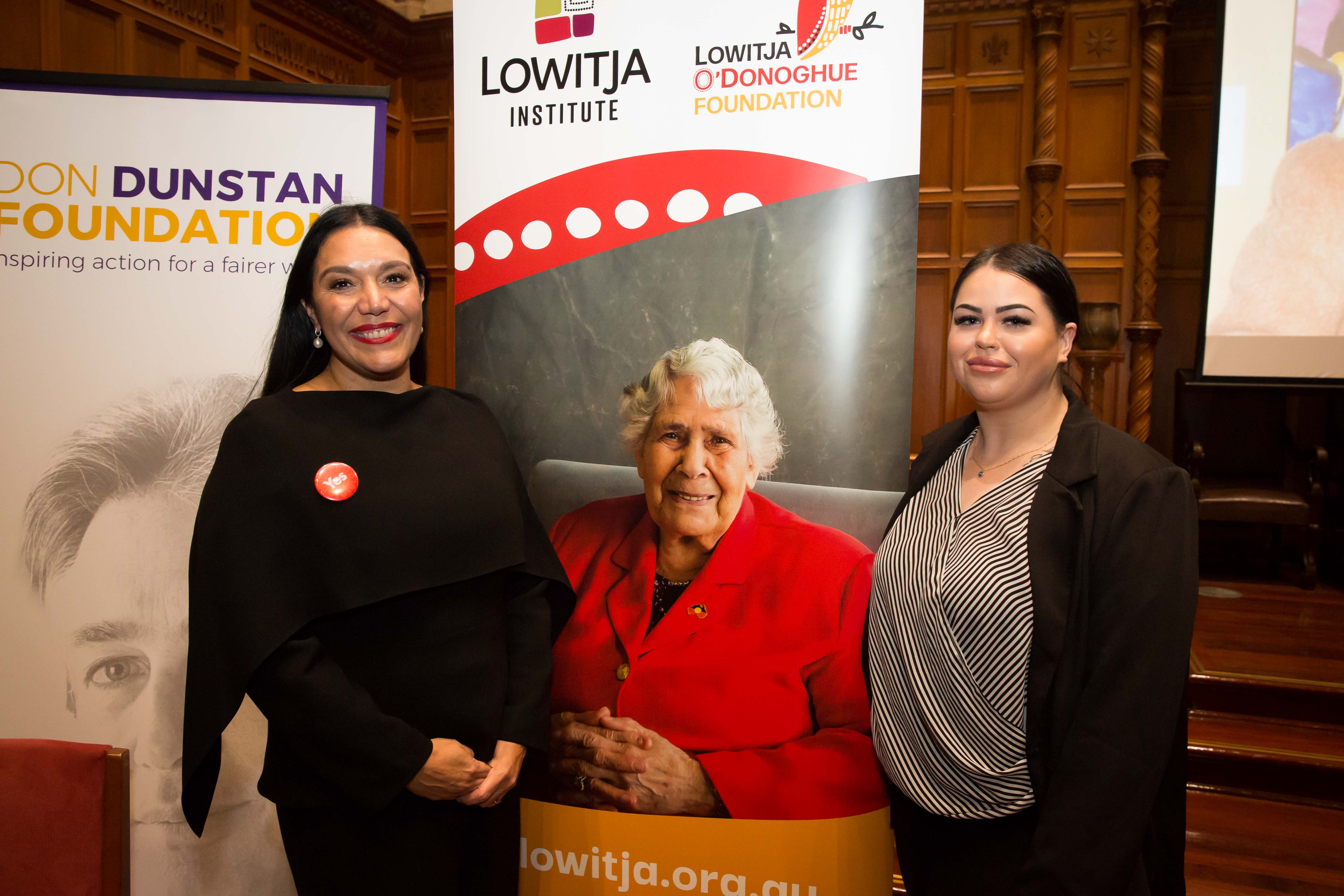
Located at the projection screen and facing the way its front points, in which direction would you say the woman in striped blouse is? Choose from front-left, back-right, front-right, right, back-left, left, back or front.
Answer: front

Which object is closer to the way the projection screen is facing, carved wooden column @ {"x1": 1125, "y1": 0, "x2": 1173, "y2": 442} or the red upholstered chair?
the red upholstered chair

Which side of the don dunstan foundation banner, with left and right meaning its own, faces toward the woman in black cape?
front

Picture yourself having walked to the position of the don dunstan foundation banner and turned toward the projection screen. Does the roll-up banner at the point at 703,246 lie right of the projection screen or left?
right

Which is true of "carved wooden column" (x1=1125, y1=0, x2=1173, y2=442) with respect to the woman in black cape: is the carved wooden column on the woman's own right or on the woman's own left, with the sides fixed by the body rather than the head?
on the woman's own left

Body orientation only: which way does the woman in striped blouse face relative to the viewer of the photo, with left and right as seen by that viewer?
facing the viewer and to the left of the viewer

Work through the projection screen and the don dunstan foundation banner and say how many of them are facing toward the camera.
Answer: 2

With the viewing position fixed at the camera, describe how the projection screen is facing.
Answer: facing the viewer

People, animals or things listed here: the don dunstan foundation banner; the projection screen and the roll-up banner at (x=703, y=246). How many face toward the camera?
3

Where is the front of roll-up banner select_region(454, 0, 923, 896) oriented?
toward the camera

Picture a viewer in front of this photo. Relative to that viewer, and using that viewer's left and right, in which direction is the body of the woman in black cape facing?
facing the viewer and to the right of the viewer

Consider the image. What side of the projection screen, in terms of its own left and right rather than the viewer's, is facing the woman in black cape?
front
